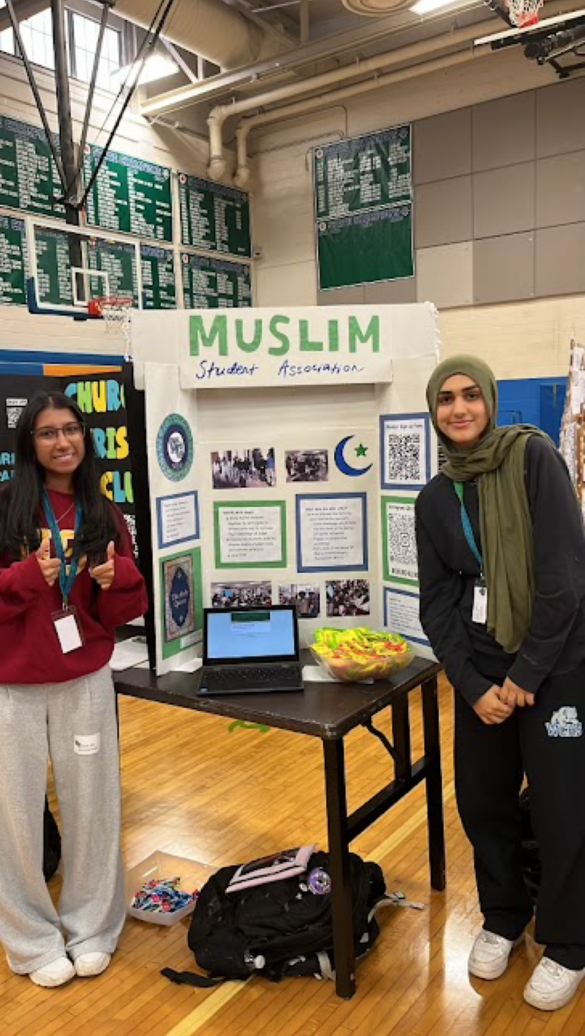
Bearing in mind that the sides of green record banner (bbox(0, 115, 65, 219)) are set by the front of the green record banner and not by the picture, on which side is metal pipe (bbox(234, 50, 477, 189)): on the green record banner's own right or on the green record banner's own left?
on the green record banner's own left

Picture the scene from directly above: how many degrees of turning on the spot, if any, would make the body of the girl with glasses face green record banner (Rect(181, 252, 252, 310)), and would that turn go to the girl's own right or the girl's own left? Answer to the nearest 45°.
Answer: approximately 180°

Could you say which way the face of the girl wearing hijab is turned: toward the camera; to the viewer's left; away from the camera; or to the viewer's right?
toward the camera

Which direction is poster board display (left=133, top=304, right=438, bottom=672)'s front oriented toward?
toward the camera

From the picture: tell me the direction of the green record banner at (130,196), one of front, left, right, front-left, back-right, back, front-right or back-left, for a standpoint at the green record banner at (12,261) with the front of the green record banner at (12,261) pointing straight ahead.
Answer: left

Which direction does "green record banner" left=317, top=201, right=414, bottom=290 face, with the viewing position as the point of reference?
facing the viewer and to the left of the viewer

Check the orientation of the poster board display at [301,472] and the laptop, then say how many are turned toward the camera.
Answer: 2

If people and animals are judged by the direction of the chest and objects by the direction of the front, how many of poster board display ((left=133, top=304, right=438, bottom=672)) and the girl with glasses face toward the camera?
2

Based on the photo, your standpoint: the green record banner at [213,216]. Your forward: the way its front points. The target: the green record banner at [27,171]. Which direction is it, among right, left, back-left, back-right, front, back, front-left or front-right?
right

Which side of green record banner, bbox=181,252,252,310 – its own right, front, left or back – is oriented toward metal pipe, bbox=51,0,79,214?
right

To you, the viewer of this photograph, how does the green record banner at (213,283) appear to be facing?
facing the viewer and to the right of the viewer

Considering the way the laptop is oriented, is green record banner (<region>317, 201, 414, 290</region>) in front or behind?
behind

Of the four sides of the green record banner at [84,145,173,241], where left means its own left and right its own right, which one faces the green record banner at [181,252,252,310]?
left

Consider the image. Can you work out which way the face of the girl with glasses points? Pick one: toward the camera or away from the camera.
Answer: toward the camera

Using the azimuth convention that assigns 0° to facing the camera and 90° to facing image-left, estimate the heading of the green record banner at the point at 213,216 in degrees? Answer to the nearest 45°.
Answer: approximately 315°

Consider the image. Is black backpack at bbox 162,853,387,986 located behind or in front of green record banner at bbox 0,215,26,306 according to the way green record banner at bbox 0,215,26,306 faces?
in front

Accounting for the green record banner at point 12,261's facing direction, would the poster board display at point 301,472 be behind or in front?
in front

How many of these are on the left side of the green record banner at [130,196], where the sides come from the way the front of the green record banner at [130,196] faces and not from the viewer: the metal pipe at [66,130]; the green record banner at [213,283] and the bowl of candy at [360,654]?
1
